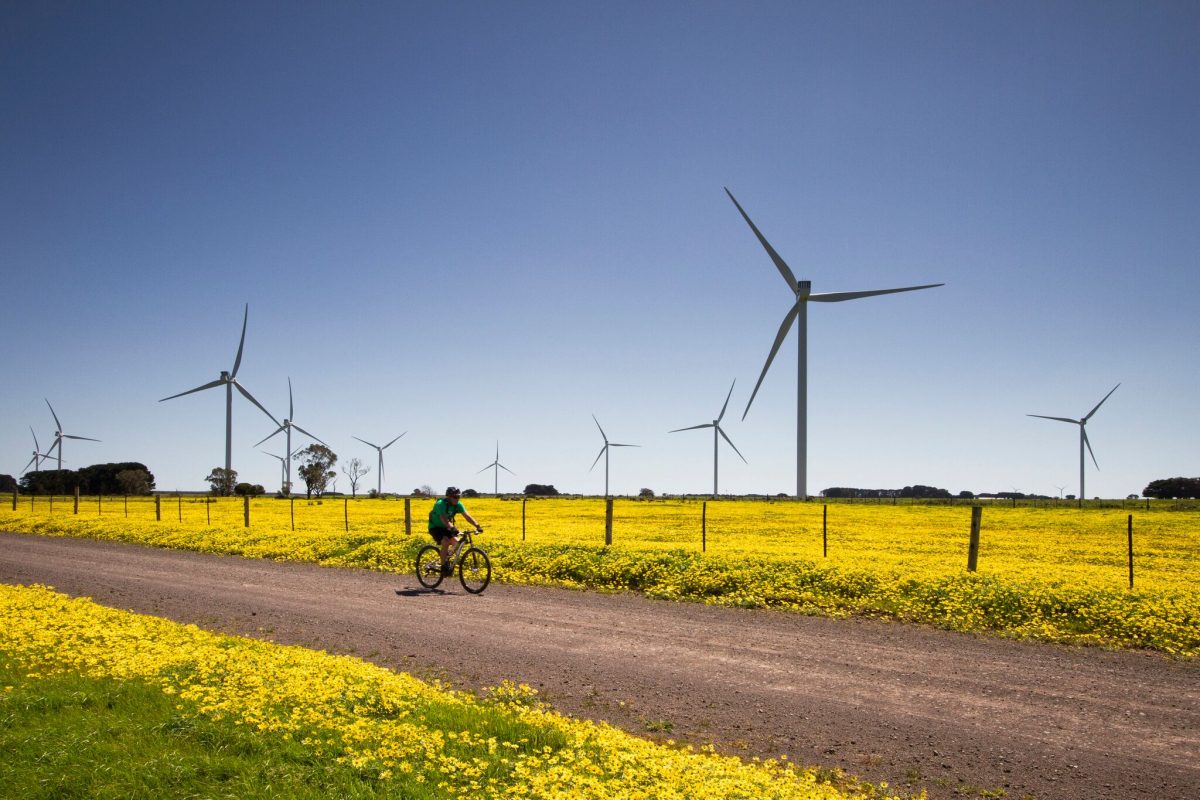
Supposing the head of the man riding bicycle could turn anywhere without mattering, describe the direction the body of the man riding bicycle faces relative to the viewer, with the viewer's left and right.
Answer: facing the viewer and to the right of the viewer
